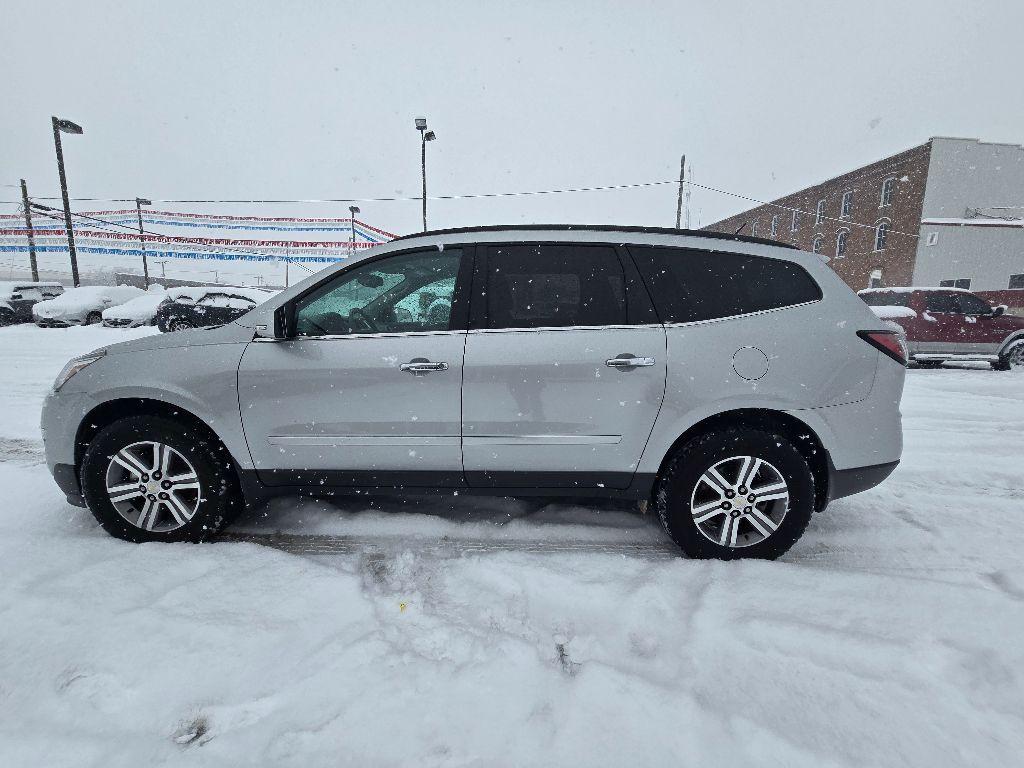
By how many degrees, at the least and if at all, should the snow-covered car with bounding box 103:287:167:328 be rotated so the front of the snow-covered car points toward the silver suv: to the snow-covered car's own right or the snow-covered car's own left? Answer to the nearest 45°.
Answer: approximately 45° to the snow-covered car's own left

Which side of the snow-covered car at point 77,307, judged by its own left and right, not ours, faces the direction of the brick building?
left

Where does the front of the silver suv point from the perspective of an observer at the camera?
facing to the left of the viewer

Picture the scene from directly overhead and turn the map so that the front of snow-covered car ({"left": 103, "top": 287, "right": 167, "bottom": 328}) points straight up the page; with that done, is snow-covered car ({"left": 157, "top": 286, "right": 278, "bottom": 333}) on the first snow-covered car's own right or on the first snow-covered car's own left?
on the first snow-covered car's own left

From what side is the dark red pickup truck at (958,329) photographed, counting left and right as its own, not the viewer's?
right

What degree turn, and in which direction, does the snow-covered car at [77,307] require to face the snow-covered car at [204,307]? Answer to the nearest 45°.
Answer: approximately 90° to its left

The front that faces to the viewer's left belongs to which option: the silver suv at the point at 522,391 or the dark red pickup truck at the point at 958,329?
the silver suv

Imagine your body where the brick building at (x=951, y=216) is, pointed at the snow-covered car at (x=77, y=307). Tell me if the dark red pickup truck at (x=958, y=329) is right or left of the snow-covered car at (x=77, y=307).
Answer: left

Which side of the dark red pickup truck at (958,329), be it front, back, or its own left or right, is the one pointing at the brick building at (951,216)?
left
